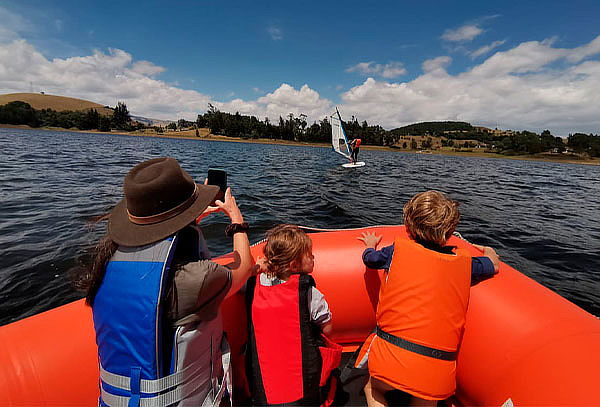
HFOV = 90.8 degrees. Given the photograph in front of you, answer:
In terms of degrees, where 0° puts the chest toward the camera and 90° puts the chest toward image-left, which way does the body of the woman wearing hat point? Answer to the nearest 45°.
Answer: approximately 225°

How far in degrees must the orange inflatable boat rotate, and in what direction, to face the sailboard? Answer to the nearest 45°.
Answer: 0° — it already faces it

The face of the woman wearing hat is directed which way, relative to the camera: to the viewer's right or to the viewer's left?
to the viewer's right

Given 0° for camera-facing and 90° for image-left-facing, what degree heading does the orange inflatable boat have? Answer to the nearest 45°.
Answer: approximately 180°
